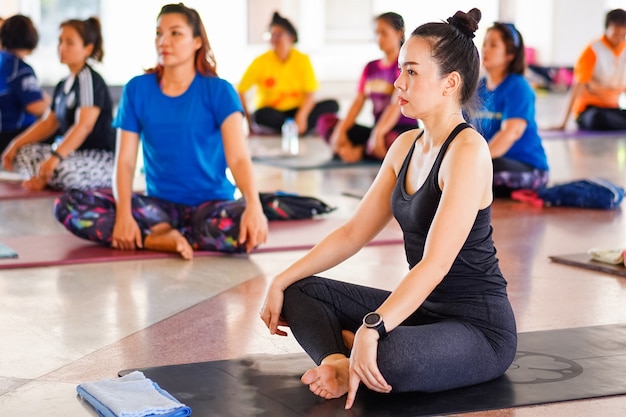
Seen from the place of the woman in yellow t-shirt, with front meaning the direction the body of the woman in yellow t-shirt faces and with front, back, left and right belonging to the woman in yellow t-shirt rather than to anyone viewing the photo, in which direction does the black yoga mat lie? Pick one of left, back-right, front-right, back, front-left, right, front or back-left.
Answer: front

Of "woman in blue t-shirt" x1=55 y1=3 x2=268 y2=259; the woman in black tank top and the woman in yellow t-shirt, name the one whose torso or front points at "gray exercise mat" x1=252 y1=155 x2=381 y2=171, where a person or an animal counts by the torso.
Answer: the woman in yellow t-shirt

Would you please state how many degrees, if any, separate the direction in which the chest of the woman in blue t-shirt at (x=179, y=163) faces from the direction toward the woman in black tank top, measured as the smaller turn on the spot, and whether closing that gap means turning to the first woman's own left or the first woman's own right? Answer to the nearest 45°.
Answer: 0° — they already face them

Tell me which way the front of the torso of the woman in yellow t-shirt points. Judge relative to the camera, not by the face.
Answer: toward the camera

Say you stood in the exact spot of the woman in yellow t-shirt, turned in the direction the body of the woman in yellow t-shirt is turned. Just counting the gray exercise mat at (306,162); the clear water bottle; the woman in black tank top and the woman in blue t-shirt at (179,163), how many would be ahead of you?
4

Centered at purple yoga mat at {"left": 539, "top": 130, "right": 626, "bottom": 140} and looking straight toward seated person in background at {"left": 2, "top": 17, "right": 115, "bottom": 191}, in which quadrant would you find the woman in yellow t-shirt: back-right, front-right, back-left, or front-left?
front-right

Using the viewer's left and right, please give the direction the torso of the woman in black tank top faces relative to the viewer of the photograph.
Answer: facing the viewer and to the left of the viewer

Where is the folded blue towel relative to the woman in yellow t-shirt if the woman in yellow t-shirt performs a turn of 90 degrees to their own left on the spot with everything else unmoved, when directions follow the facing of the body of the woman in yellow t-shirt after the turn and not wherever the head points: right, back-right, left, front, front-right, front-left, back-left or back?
right

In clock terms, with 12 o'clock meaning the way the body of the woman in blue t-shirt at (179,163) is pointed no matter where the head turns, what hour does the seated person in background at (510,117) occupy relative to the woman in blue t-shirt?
The seated person in background is roughly at 8 o'clock from the woman in blue t-shirt.

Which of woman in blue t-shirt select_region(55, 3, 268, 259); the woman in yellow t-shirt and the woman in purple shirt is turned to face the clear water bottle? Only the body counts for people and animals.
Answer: the woman in yellow t-shirt

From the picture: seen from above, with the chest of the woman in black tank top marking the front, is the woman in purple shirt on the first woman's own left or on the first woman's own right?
on the first woman's own right

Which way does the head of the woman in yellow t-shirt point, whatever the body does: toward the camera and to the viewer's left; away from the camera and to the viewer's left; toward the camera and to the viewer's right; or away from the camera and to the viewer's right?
toward the camera and to the viewer's left

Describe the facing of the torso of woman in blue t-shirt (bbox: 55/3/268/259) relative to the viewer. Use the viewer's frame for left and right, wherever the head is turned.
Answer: facing the viewer

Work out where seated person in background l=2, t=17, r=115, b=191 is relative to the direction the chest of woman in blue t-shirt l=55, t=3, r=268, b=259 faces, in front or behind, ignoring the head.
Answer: behind

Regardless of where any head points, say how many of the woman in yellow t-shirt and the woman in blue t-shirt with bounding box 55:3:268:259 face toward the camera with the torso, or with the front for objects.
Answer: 2
